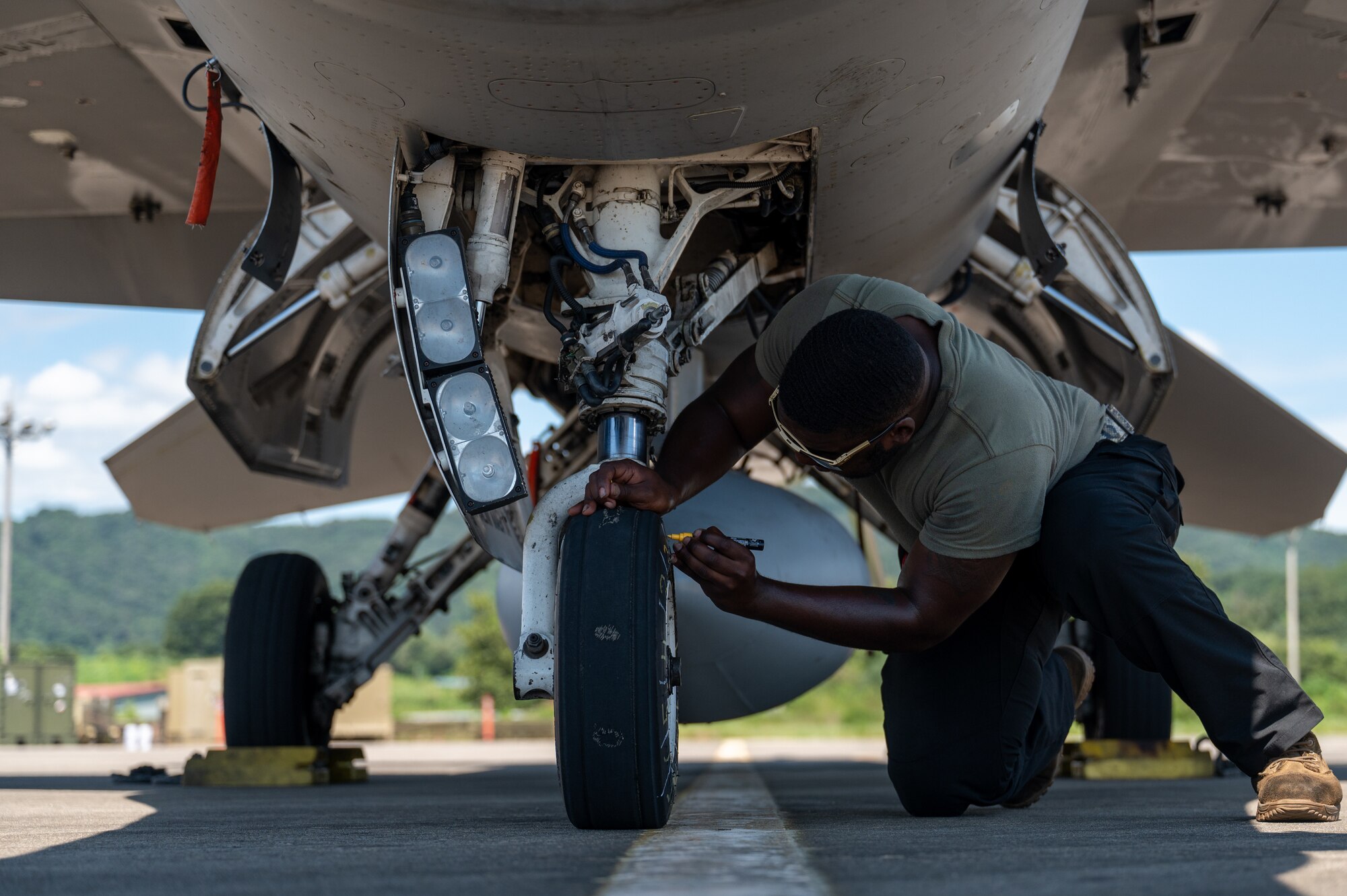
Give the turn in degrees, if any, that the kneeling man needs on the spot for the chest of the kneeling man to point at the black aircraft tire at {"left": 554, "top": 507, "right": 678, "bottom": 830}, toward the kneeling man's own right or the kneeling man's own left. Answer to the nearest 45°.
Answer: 0° — they already face it

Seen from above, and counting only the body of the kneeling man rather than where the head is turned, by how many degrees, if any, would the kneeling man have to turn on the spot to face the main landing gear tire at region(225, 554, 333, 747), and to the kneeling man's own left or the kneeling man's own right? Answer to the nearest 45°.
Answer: approximately 90° to the kneeling man's own right

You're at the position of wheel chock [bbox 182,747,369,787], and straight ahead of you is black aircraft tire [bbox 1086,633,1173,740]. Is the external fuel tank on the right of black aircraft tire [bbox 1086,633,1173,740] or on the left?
right

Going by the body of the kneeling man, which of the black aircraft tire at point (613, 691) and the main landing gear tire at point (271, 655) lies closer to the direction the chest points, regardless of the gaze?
the black aircraft tire

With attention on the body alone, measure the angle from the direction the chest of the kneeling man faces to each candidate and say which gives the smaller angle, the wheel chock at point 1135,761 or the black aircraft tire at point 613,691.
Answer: the black aircraft tire

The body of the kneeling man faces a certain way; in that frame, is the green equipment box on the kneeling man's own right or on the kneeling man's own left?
on the kneeling man's own right

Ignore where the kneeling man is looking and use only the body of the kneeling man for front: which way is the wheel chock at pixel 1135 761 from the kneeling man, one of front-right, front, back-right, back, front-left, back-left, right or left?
back-right

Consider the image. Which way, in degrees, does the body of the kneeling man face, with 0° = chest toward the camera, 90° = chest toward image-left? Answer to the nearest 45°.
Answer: approximately 45°

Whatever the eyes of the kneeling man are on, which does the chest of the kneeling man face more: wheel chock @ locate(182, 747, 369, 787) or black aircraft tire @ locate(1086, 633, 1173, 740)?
the wheel chock

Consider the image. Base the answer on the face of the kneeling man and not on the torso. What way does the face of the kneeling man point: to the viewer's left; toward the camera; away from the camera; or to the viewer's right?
to the viewer's left

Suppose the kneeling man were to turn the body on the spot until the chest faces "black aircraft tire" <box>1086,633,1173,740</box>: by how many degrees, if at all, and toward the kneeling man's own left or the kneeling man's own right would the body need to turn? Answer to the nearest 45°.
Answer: approximately 135° to the kneeling man's own right
